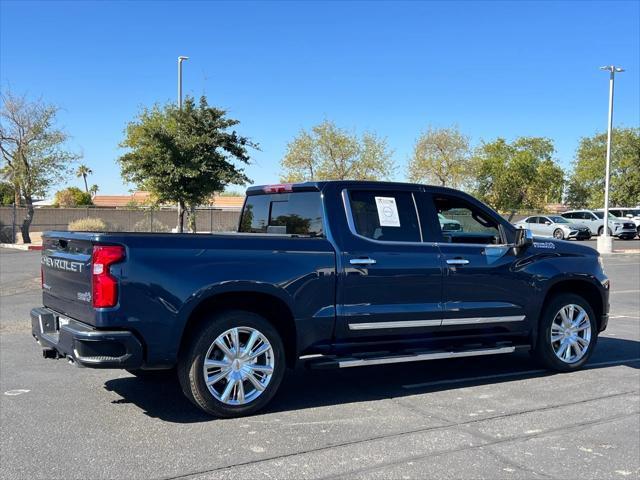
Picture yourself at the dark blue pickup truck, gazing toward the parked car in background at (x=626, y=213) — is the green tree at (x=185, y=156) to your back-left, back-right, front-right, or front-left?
front-left

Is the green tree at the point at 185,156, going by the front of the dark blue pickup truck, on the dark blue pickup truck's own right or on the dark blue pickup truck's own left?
on the dark blue pickup truck's own left

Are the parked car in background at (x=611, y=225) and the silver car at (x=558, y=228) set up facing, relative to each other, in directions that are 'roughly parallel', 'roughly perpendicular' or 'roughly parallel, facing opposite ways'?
roughly parallel

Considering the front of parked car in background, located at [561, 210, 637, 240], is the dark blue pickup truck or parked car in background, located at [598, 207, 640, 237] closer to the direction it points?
the dark blue pickup truck

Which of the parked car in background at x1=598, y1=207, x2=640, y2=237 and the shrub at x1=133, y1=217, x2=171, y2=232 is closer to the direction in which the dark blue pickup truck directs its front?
the parked car in background

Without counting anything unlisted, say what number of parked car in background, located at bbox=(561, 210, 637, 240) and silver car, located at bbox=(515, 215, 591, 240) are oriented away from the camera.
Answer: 0

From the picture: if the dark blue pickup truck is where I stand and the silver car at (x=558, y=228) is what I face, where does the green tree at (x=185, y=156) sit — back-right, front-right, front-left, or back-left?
front-left

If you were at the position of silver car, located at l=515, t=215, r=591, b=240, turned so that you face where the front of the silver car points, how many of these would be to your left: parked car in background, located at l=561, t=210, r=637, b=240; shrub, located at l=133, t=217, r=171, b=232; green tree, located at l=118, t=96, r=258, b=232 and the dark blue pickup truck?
1

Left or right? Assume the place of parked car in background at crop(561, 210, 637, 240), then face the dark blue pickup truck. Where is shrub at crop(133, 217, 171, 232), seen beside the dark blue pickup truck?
right
